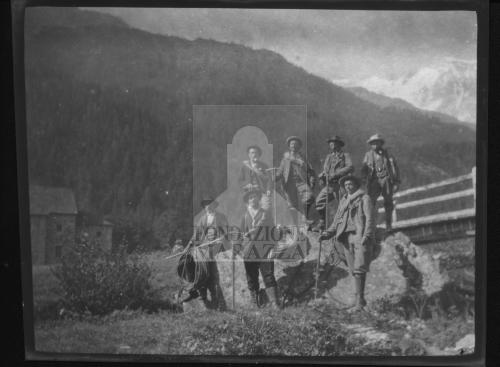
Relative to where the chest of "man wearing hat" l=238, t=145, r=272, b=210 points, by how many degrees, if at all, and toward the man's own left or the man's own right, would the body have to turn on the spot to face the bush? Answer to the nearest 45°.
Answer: approximately 90° to the man's own right

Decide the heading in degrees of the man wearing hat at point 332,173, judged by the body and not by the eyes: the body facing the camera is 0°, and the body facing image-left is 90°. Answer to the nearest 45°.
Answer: approximately 45°

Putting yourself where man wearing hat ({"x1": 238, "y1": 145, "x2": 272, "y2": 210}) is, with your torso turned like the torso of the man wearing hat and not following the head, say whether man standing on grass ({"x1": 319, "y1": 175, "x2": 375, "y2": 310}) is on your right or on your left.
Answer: on your left

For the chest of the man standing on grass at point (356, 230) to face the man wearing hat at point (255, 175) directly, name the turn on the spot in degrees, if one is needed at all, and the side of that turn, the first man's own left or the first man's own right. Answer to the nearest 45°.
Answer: approximately 45° to the first man's own right

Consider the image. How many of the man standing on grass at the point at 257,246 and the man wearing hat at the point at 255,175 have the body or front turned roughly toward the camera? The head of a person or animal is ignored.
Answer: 2

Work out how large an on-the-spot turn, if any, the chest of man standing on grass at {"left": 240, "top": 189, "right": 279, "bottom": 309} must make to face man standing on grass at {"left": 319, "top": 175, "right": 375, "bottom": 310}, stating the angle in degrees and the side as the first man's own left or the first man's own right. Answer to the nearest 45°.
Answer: approximately 90° to the first man's own left

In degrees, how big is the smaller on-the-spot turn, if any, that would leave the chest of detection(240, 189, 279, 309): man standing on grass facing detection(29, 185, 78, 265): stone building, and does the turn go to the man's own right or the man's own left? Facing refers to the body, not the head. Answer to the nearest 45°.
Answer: approximately 90° to the man's own right

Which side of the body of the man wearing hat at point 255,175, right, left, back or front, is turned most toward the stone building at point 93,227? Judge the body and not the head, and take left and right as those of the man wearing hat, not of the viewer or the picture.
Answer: back

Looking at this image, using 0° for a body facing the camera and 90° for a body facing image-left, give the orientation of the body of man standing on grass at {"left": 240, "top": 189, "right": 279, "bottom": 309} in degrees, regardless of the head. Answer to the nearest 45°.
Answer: approximately 0°
